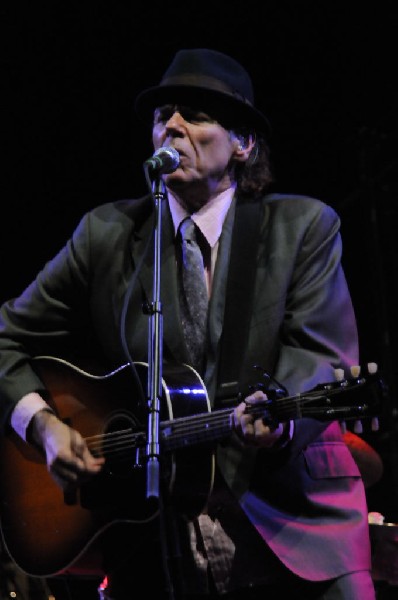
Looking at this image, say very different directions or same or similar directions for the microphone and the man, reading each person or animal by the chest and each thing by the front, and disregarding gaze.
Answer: very different directions

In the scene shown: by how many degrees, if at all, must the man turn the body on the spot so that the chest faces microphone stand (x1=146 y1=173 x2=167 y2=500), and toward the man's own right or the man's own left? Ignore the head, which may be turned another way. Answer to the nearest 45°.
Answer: approximately 45° to the man's own left

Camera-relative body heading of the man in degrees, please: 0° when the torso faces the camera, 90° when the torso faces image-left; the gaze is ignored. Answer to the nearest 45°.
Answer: approximately 45°

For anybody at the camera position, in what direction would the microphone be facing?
facing away from the viewer and to the right of the viewer

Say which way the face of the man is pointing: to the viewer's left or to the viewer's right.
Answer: to the viewer's left
